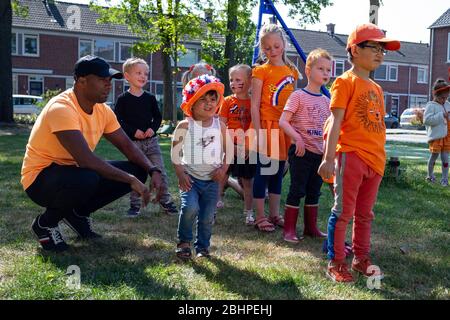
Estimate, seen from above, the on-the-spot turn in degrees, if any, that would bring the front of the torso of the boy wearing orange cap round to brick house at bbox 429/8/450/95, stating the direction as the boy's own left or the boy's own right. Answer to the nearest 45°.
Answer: approximately 135° to the boy's own left

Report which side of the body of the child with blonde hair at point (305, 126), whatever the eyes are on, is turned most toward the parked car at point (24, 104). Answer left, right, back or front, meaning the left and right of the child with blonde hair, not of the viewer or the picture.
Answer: back

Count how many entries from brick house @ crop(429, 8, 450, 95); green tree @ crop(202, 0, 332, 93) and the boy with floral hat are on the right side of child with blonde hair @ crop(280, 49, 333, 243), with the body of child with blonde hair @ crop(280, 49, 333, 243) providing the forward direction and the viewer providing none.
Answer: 1

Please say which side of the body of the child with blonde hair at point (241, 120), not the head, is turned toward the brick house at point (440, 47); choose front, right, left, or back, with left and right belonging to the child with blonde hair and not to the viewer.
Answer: back

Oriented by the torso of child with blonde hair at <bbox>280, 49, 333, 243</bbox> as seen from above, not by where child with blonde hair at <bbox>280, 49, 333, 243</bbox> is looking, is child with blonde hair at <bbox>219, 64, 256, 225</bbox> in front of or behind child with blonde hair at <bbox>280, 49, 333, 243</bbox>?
behind

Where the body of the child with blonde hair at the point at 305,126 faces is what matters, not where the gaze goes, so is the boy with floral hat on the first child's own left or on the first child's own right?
on the first child's own right

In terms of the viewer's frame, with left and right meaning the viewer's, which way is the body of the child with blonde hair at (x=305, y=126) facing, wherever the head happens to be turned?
facing the viewer and to the right of the viewer

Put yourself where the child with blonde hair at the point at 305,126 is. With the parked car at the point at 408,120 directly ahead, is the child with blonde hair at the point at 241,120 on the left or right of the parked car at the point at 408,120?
left
